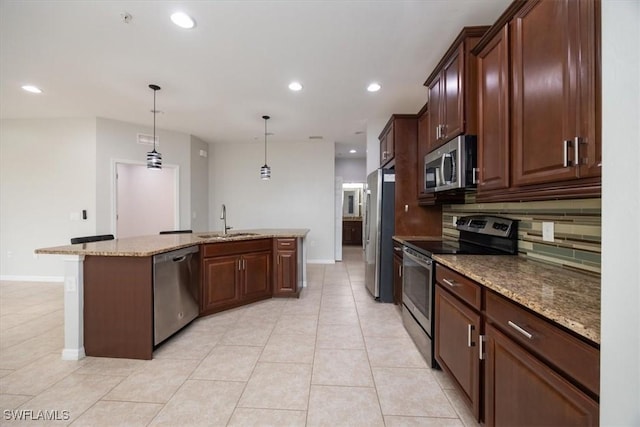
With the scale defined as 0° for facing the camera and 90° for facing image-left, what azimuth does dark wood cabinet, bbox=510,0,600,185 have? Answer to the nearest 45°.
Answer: approximately 45°

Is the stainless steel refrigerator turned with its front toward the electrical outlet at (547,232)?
no

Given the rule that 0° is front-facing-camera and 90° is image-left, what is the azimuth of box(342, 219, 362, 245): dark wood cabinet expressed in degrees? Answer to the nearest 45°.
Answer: approximately 0°

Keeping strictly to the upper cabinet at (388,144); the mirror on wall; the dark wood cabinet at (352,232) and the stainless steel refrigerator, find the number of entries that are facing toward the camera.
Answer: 2

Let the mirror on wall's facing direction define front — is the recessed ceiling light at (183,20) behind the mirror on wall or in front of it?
in front

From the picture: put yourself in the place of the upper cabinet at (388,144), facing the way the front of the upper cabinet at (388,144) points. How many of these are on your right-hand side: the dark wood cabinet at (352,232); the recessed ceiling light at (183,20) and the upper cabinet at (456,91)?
1

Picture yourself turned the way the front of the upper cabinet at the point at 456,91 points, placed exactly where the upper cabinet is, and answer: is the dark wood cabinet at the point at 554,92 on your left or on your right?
on your left

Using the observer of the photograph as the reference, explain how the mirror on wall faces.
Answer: facing the viewer

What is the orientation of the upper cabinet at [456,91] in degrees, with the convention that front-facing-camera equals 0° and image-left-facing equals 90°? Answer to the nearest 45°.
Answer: approximately 45°

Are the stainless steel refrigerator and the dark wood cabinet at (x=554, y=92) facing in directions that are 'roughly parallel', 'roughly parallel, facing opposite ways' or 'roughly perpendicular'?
roughly parallel

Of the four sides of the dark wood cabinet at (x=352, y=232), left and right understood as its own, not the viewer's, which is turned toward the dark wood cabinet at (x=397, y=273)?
front

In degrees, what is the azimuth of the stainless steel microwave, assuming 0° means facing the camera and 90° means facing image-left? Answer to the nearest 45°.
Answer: approximately 45°

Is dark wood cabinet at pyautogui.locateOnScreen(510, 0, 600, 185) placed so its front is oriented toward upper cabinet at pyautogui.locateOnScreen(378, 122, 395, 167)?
no

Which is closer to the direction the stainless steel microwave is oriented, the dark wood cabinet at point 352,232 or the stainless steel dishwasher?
the stainless steel dishwasher
